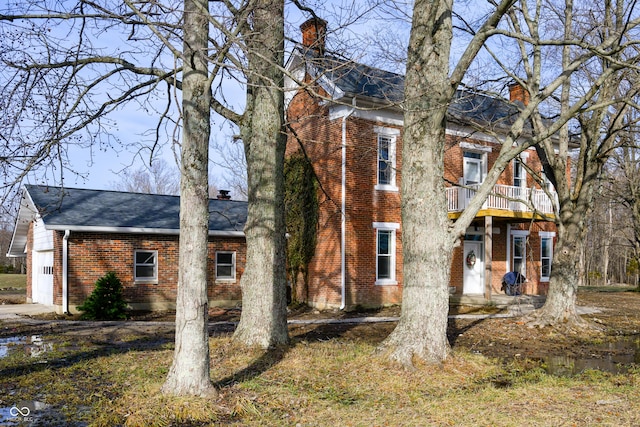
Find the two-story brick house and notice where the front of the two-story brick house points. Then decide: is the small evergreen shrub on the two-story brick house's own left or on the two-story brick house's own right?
on the two-story brick house's own right

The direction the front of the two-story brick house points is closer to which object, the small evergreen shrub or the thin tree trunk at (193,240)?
the thin tree trunk

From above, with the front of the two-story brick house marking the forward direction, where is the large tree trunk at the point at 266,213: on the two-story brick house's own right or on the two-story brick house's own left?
on the two-story brick house's own right

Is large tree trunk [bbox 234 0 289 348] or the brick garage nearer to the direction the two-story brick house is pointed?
the large tree trunk

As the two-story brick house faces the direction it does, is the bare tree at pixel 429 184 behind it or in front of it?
in front

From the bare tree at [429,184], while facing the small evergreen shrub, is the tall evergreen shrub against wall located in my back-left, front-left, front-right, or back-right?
front-right

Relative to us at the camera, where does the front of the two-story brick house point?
facing the viewer and to the right of the viewer

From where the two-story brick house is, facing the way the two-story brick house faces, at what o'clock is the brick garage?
The brick garage is roughly at 4 o'clock from the two-story brick house.

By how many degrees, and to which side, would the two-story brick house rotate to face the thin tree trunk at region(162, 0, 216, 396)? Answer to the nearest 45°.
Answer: approximately 45° to its right
